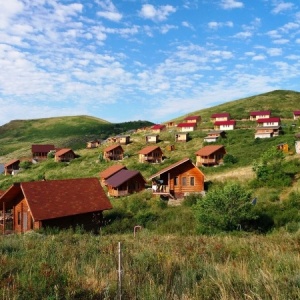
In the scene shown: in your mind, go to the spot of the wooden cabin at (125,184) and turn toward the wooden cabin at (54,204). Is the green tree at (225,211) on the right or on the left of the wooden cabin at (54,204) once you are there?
left

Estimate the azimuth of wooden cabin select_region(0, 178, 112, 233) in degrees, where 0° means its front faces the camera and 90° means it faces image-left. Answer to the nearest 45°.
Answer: approximately 45°

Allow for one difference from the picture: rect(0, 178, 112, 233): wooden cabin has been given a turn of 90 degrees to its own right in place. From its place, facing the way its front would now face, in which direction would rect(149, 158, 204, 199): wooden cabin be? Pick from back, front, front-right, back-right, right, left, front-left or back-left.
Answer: right

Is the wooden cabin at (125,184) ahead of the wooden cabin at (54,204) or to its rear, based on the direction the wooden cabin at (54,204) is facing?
to the rear
